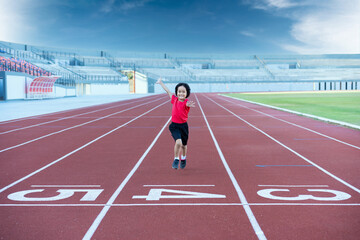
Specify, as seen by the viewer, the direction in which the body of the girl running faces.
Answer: toward the camera

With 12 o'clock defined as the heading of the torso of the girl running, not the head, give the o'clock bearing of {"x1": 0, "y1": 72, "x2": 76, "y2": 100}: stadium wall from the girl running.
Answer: The stadium wall is roughly at 5 o'clock from the girl running.
